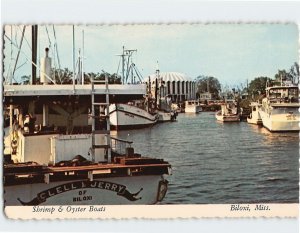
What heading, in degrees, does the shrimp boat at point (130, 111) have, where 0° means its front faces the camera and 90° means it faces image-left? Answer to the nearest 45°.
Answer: approximately 45°

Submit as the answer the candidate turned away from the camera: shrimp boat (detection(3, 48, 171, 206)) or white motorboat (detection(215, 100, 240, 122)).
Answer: the shrimp boat

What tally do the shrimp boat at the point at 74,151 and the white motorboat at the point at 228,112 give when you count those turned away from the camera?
1

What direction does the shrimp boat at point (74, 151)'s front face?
away from the camera

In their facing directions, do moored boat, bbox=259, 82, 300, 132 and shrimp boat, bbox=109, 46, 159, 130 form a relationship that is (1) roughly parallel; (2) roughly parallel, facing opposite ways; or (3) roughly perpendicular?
roughly perpendicular

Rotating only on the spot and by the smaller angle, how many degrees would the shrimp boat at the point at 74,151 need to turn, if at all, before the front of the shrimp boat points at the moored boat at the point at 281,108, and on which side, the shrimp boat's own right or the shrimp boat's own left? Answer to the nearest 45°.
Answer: approximately 90° to the shrimp boat's own right

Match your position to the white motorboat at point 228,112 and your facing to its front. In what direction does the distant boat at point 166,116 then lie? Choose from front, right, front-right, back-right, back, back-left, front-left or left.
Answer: front-right
